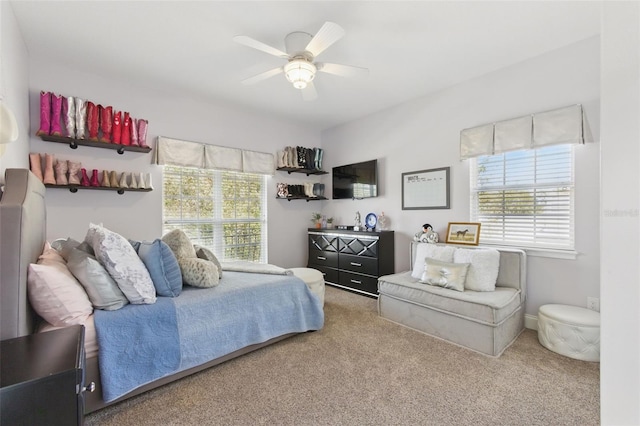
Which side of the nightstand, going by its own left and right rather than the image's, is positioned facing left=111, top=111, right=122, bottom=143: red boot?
left

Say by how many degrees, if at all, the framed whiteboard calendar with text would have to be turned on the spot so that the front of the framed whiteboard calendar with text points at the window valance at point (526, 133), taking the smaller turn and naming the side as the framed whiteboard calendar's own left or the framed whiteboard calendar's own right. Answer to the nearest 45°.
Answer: approximately 90° to the framed whiteboard calendar's own left

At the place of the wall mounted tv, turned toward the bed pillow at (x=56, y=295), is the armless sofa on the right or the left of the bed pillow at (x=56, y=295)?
left

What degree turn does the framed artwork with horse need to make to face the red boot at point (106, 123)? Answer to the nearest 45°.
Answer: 0° — it already faces it

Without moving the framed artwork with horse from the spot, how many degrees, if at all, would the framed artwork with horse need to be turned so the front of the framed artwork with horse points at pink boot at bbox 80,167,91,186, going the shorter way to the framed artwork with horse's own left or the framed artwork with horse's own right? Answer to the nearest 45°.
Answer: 0° — it already faces it

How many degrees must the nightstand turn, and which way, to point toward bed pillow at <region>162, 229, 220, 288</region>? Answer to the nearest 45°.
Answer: approximately 45° to its left

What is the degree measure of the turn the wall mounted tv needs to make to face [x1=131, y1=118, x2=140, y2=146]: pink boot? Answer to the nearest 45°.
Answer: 0° — it already faces it
